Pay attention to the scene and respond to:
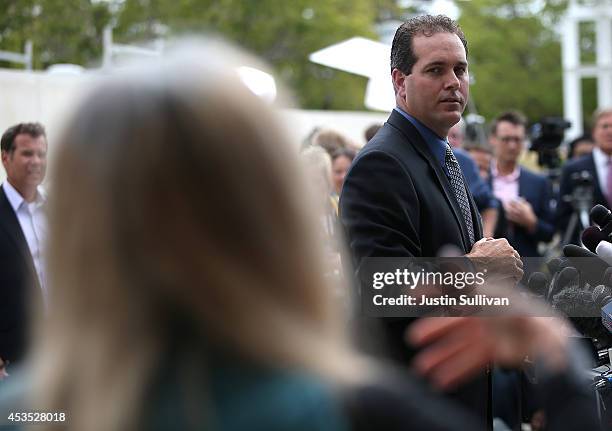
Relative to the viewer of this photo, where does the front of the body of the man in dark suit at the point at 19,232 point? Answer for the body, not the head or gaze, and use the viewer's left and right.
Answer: facing the viewer and to the right of the viewer

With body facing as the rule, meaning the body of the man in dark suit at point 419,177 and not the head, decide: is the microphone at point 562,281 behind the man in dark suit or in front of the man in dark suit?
in front

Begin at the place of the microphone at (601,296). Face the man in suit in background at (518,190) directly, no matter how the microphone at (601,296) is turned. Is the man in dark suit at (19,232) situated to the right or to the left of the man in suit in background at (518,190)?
left

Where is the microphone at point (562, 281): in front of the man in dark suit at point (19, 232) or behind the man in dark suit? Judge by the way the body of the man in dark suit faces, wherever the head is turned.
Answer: in front

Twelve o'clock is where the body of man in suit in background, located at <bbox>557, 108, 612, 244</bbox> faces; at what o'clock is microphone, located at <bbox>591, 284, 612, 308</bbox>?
The microphone is roughly at 12 o'clock from the man in suit in background.

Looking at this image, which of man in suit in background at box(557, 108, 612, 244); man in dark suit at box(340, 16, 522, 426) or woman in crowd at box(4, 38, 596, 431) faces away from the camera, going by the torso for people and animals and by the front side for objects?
the woman in crowd

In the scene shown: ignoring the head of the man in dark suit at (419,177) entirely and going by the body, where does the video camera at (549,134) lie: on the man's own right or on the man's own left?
on the man's own left

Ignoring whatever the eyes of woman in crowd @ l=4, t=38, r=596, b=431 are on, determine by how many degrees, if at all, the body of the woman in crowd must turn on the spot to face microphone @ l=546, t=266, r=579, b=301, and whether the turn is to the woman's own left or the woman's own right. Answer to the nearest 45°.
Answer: approximately 45° to the woman's own right

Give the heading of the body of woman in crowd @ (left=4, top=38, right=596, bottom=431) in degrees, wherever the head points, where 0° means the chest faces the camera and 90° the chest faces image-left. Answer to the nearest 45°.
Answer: approximately 180°

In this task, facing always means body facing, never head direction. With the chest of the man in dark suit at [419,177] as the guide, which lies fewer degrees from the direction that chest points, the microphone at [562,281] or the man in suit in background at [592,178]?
the microphone

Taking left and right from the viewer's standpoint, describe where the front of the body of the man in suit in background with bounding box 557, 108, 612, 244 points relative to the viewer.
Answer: facing the viewer

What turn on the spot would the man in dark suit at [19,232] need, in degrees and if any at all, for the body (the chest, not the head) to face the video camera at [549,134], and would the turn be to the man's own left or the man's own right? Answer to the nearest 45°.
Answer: approximately 90° to the man's own left

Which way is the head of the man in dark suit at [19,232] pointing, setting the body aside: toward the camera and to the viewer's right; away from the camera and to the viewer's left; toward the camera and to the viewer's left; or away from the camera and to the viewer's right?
toward the camera and to the viewer's right

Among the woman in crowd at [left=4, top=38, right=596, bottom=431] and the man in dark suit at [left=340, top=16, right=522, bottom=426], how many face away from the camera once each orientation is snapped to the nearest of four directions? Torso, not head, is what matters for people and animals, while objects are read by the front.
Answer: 1
